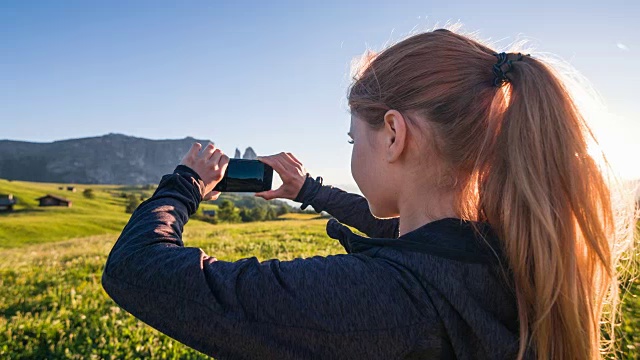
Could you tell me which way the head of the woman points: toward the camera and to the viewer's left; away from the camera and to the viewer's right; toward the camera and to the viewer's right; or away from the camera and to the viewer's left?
away from the camera and to the viewer's left

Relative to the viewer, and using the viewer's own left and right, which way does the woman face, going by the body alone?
facing away from the viewer and to the left of the viewer
